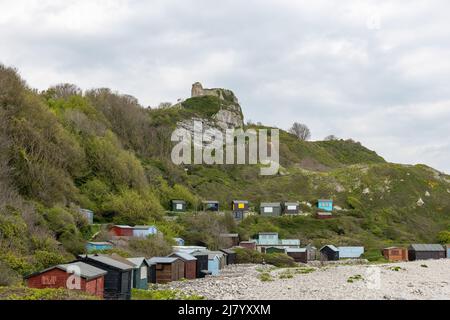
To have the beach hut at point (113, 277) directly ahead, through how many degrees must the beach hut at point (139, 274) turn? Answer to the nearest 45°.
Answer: approximately 45° to its right

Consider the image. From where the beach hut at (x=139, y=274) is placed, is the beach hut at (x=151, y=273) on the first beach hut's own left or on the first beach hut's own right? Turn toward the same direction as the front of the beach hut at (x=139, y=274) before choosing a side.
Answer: on the first beach hut's own left

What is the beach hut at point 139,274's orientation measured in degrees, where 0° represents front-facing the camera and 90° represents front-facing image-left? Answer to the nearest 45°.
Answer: approximately 315°

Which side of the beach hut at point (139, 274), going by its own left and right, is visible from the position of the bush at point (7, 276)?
right

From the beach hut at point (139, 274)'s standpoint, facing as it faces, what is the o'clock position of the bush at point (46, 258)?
The bush is roughly at 5 o'clock from the beach hut.

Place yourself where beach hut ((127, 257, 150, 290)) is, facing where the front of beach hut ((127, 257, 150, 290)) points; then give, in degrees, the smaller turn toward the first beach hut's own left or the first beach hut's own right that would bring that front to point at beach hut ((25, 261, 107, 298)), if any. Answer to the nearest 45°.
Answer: approximately 90° to the first beach hut's own right

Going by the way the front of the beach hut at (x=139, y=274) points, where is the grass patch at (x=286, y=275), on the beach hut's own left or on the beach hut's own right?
on the beach hut's own left

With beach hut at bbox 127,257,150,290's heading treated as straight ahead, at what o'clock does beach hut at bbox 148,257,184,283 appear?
beach hut at bbox 148,257,184,283 is roughly at 8 o'clock from beach hut at bbox 127,257,150,290.

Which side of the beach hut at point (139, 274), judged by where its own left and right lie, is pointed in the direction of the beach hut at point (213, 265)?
left

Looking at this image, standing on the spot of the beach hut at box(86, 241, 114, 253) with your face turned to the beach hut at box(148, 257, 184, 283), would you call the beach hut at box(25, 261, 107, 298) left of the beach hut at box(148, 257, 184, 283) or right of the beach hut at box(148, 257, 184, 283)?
right

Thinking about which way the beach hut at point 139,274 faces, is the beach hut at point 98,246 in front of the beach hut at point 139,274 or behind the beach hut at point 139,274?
behind

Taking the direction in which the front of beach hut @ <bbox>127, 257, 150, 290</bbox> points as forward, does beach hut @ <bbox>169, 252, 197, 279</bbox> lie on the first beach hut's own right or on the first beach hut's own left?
on the first beach hut's own left
